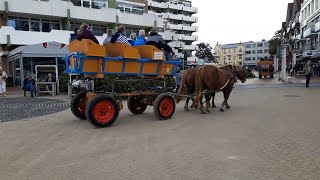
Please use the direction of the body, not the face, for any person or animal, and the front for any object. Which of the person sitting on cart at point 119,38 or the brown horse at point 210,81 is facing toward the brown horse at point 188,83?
the person sitting on cart

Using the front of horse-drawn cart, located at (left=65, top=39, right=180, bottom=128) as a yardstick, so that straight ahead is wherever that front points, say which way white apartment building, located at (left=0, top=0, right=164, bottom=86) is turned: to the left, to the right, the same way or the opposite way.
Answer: to the right

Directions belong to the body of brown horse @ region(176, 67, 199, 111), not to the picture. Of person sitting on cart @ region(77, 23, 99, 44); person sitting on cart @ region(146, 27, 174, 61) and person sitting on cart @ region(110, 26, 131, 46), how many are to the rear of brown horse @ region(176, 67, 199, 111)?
3

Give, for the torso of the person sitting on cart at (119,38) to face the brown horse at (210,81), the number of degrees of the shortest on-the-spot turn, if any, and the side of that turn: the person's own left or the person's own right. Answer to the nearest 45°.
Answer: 0° — they already face it

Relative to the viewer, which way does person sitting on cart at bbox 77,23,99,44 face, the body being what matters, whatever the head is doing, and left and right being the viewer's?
facing away from the viewer and to the right of the viewer

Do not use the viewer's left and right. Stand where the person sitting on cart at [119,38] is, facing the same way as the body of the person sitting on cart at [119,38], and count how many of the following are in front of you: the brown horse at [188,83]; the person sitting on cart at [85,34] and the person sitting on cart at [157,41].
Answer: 2

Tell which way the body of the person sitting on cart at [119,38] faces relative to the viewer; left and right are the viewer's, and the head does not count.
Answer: facing away from the viewer and to the right of the viewer

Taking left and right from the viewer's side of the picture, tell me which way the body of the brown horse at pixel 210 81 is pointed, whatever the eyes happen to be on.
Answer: facing away from the viewer and to the right of the viewer

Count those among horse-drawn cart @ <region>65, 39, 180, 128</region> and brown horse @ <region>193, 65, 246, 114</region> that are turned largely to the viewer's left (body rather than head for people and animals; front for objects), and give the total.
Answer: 0

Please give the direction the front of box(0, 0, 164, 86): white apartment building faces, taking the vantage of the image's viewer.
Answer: facing the viewer and to the right of the viewer

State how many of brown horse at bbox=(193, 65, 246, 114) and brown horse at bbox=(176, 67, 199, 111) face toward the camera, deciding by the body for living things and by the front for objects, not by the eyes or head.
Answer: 0

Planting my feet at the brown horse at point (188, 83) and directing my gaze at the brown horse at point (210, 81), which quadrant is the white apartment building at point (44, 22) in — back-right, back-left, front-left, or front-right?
back-left

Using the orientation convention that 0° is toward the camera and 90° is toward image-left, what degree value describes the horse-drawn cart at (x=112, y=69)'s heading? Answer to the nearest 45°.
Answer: approximately 225°

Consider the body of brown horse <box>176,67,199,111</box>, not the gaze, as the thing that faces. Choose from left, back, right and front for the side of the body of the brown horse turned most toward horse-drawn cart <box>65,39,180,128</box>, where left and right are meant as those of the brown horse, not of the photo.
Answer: back
